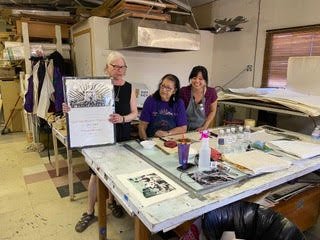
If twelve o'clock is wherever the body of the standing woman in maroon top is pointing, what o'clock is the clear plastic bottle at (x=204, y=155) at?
The clear plastic bottle is roughly at 12 o'clock from the standing woman in maroon top.

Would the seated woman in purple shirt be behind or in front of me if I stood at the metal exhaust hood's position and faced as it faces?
in front

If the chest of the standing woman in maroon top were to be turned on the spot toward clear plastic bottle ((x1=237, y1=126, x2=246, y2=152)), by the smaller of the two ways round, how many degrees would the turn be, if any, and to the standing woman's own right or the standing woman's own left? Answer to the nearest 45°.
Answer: approximately 45° to the standing woman's own left

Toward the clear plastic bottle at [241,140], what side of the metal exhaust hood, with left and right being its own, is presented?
front

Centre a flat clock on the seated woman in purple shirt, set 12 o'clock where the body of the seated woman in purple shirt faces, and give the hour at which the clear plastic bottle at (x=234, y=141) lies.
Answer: The clear plastic bottle is roughly at 10 o'clock from the seated woman in purple shirt.

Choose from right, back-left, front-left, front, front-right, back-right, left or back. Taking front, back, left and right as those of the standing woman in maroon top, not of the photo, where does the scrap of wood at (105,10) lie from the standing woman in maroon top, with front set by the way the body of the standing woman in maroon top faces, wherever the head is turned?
back-right

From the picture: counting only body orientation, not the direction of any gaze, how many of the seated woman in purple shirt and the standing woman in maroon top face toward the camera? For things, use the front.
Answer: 2

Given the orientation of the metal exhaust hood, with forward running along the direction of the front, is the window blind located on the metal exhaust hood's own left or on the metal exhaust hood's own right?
on the metal exhaust hood's own left

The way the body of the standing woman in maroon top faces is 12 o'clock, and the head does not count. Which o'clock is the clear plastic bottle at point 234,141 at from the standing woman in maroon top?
The clear plastic bottle is roughly at 11 o'clock from the standing woman in maroon top.

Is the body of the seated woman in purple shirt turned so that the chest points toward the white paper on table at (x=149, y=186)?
yes

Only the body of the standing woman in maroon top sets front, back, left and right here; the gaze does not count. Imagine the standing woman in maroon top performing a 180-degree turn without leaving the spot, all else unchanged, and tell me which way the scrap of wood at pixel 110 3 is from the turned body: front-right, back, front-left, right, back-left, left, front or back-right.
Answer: front-left

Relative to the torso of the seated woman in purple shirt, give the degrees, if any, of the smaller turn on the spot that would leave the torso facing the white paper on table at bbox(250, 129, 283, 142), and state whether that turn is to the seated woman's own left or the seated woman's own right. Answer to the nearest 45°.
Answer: approximately 90° to the seated woman's own left

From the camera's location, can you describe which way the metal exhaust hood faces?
facing the viewer and to the right of the viewer
